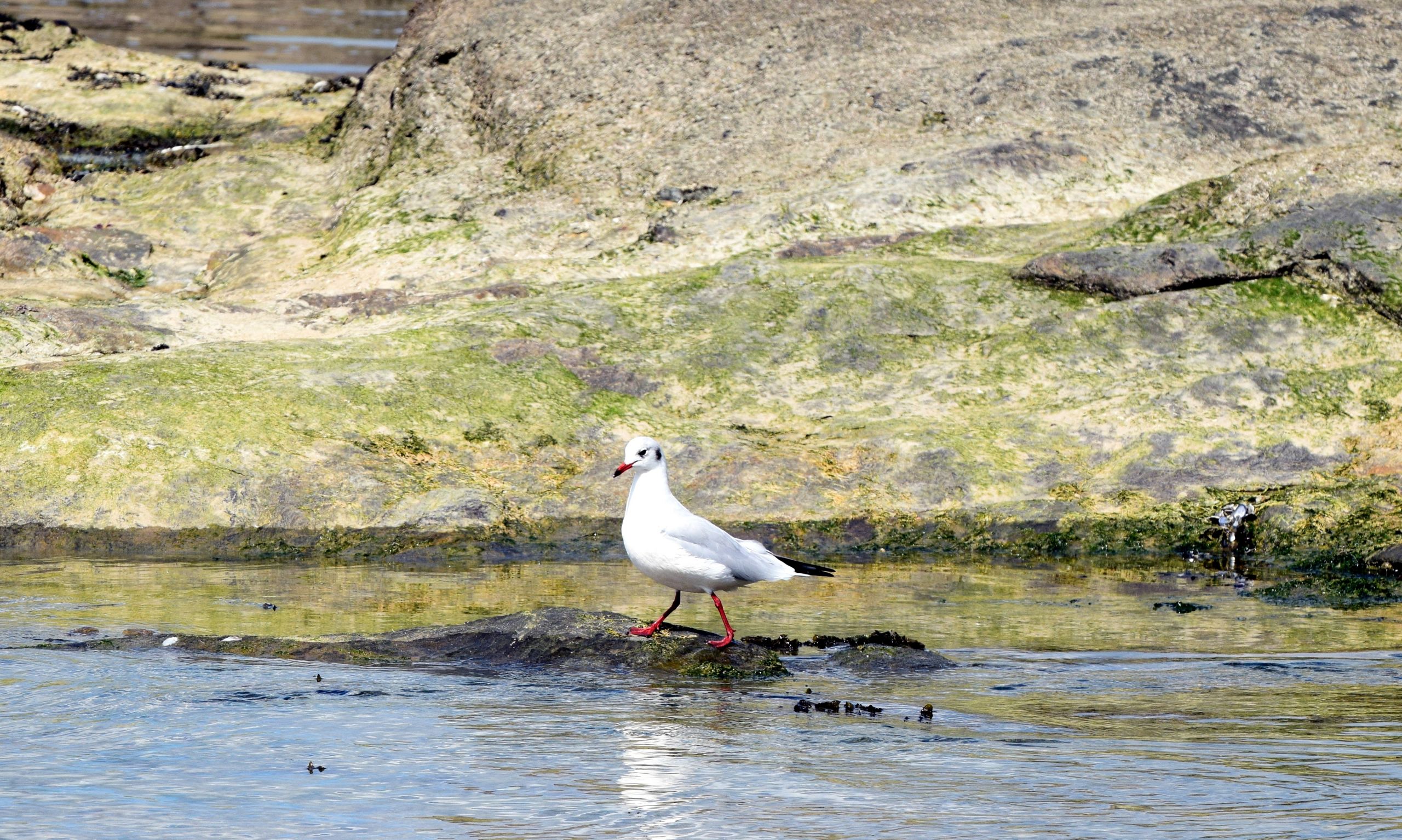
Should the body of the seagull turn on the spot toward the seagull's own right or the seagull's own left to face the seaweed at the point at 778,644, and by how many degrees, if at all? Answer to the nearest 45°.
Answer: approximately 135° to the seagull's own right

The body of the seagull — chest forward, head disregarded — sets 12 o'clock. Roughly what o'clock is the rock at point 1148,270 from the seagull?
The rock is roughly at 4 o'clock from the seagull.

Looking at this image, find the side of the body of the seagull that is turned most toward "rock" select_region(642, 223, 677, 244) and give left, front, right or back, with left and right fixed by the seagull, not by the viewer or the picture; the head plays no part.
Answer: right

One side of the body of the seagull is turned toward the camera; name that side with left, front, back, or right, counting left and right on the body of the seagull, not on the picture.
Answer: left

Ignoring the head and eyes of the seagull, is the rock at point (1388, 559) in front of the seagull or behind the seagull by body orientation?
behind

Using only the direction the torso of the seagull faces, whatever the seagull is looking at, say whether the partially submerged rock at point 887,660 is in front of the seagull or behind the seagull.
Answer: behind

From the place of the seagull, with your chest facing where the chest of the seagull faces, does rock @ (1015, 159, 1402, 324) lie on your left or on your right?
on your right

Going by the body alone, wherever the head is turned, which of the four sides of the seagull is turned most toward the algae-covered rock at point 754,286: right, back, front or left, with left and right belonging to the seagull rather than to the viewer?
right

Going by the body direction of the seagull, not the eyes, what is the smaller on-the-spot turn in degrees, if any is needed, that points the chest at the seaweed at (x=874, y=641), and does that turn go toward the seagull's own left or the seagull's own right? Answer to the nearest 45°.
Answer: approximately 180°

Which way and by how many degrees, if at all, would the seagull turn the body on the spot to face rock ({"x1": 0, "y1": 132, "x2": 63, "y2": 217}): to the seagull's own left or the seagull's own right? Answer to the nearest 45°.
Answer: approximately 45° to the seagull's own right

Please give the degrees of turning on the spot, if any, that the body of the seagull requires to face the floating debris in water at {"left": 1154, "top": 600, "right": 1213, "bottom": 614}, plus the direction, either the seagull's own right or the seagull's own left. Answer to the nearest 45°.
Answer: approximately 135° to the seagull's own right

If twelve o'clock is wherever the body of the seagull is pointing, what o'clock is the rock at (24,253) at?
The rock is roughly at 2 o'clock from the seagull.

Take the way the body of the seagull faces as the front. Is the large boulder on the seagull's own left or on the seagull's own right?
on the seagull's own right
